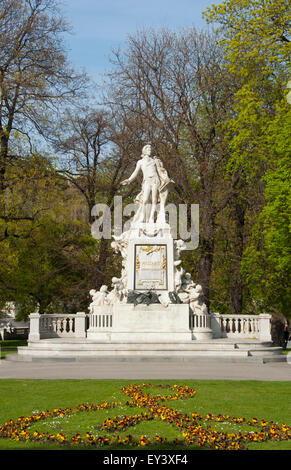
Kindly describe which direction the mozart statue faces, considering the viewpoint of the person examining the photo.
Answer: facing the viewer

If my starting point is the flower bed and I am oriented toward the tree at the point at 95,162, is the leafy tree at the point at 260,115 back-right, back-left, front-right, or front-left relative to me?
front-right

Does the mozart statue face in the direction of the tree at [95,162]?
no

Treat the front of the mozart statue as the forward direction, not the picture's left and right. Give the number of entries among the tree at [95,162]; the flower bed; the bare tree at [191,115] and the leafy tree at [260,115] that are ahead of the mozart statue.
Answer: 1

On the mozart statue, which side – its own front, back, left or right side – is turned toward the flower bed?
front

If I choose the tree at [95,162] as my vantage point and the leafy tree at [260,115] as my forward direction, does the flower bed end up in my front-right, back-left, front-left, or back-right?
front-right
